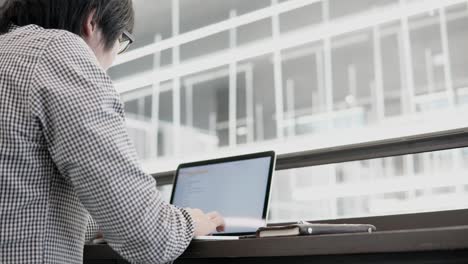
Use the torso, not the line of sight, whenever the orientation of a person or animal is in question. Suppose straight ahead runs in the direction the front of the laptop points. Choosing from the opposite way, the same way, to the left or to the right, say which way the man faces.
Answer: the opposite way

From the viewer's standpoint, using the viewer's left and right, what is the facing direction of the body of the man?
facing away from the viewer and to the right of the viewer

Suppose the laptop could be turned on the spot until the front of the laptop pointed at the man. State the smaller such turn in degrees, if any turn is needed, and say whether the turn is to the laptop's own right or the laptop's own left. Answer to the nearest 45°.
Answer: approximately 45° to the laptop's own left

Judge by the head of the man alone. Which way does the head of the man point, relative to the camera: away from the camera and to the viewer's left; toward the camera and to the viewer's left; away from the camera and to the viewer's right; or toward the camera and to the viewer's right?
away from the camera and to the viewer's right

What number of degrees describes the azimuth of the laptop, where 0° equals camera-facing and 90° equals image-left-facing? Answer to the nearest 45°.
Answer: approximately 45°

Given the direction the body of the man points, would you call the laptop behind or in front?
in front
